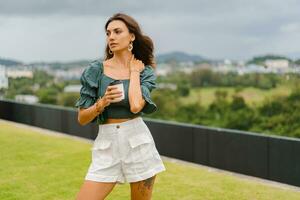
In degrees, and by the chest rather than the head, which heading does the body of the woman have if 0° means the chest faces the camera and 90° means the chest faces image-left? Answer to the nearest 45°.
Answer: approximately 0°

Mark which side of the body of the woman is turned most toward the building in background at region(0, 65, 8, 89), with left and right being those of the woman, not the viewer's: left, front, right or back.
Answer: back

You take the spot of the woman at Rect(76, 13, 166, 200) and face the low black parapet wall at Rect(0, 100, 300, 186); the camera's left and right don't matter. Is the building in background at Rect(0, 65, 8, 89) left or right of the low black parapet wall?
left

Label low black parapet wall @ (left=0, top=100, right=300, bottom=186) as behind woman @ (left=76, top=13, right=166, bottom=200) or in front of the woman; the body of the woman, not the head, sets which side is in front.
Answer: behind
